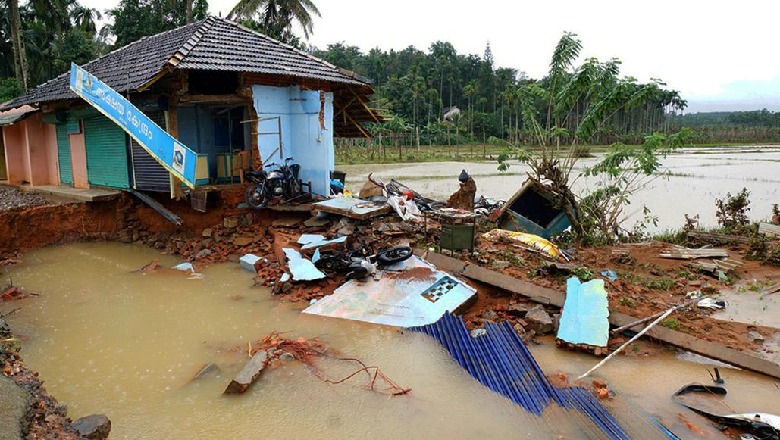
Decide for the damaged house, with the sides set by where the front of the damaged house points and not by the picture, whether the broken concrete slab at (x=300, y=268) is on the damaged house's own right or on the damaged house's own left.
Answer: on the damaged house's own left

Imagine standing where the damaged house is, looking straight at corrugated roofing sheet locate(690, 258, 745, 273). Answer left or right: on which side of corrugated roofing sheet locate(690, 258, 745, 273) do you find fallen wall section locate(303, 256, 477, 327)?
right

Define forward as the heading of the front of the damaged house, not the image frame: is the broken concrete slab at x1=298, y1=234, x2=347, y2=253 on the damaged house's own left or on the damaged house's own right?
on the damaged house's own left

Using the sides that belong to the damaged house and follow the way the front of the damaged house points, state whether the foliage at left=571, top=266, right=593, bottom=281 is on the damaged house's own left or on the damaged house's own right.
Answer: on the damaged house's own left

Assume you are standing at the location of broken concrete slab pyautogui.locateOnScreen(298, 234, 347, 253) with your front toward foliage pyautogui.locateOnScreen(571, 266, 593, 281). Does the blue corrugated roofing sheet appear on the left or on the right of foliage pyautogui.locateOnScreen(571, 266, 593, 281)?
right

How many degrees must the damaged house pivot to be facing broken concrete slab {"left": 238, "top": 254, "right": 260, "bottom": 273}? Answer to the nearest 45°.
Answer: approximately 45° to its left

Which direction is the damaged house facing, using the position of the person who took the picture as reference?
facing the viewer and to the left of the viewer

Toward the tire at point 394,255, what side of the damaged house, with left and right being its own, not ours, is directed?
left

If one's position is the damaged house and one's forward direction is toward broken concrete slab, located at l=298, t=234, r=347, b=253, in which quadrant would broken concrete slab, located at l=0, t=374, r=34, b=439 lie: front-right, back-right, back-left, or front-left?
front-right

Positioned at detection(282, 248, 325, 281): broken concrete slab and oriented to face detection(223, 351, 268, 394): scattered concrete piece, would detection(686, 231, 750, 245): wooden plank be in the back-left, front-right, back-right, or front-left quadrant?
back-left

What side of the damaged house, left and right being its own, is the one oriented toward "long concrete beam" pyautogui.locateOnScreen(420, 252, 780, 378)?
left

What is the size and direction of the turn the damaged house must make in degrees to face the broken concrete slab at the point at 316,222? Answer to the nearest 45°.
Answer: approximately 90° to its left

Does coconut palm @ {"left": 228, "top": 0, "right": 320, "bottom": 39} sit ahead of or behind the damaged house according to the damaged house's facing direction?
behind
